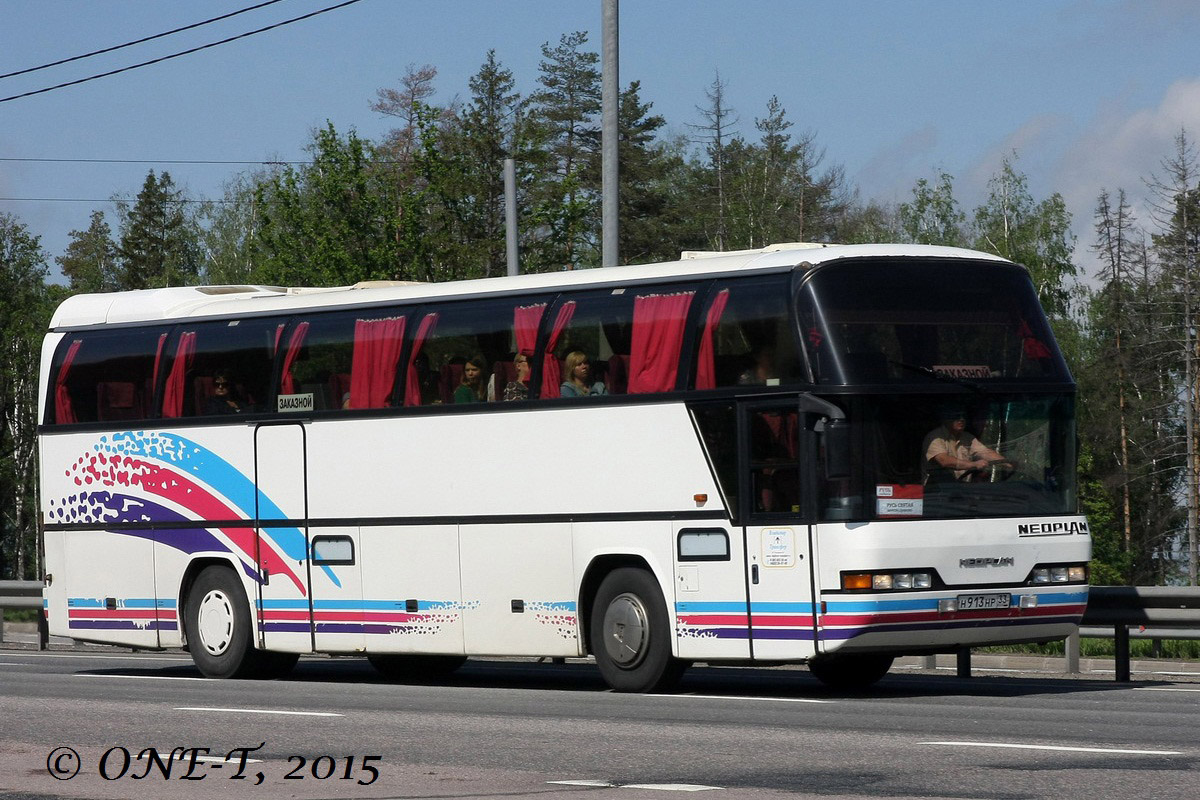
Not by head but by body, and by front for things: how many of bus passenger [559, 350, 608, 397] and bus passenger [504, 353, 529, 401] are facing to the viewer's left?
0

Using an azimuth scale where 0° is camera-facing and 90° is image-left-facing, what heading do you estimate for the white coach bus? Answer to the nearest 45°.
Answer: approximately 315°

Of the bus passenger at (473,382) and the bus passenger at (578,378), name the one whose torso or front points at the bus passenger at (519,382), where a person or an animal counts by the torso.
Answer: the bus passenger at (473,382)

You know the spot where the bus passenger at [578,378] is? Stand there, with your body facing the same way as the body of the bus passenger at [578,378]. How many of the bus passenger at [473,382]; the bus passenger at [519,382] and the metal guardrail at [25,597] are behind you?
3

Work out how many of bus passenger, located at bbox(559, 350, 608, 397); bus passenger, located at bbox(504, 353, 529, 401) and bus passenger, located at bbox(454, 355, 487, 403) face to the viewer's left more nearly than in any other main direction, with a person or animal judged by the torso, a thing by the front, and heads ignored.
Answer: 0

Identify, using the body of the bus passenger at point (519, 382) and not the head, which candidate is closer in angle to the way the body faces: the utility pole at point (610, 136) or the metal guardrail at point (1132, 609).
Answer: the metal guardrail

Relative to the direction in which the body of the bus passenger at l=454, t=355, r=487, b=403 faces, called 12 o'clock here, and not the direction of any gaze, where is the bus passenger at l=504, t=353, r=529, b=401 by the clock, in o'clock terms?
the bus passenger at l=504, t=353, r=529, b=401 is roughly at 12 o'clock from the bus passenger at l=454, t=355, r=487, b=403.

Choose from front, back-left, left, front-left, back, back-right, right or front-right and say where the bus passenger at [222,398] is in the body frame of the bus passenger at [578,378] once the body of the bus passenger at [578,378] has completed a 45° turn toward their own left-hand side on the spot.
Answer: back-left

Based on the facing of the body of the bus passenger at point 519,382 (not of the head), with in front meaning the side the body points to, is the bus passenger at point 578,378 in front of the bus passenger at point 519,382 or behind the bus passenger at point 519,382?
in front

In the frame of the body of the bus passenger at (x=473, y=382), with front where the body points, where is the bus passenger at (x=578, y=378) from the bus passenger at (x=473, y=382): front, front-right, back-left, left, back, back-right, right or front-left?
front

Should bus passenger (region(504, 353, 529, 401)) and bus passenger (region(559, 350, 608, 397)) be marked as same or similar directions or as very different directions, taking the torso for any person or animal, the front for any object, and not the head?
same or similar directions

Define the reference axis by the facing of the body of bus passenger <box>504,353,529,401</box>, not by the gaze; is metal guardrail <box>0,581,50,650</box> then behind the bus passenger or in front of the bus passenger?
behind

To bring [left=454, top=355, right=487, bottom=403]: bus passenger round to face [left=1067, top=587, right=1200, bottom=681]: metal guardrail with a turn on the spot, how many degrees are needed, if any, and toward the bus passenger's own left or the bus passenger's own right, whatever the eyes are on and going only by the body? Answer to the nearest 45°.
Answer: approximately 45° to the bus passenger's own left

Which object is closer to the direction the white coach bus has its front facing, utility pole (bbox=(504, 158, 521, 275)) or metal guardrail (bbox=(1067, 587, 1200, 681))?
the metal guardrail

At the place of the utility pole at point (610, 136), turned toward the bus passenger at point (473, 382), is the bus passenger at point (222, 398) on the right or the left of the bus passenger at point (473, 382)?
right

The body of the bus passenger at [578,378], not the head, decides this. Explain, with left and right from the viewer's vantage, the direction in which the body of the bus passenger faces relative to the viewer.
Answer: facing the viewer and to the right of the viewer
